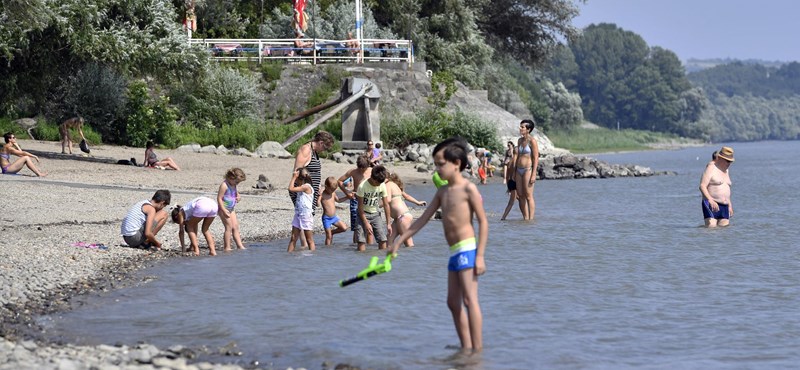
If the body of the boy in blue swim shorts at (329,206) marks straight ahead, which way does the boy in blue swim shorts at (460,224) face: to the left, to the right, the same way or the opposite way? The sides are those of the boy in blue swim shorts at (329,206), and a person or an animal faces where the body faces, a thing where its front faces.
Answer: to the right

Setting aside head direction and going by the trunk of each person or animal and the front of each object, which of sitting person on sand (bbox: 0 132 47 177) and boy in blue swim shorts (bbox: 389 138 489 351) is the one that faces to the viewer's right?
the sitting person on sand

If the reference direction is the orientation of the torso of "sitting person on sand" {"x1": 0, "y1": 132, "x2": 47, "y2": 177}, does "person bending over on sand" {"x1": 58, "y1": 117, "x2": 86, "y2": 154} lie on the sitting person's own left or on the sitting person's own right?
on the sitting person's own left

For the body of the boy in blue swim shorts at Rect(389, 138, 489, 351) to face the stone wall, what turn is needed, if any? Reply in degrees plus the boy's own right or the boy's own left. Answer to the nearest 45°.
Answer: approximately 135° to the boy's own right

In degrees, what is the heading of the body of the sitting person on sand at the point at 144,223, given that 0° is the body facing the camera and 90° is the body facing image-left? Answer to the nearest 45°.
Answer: approximately 270°

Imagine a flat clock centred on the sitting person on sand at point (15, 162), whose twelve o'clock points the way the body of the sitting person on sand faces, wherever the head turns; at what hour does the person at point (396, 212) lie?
The person is roughly at 2 o'clock from the sitting person on sand.

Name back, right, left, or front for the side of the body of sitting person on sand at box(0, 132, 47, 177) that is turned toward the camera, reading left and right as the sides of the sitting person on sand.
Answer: right

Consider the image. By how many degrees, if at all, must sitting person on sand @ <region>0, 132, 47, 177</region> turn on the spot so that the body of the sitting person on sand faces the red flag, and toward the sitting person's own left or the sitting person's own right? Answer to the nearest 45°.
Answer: approximately 45° to the sitting person's own left

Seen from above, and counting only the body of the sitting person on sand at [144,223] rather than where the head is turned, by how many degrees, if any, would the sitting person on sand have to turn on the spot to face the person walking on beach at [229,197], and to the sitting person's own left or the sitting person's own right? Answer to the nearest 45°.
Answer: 0° — they already face them

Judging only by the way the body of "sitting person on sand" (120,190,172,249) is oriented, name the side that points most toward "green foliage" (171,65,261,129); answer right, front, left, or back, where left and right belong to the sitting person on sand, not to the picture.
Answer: left
